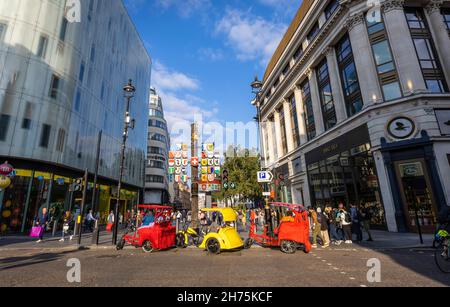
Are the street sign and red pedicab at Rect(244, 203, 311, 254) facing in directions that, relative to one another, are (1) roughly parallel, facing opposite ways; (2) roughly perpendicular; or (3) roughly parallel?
roughly perpendicular

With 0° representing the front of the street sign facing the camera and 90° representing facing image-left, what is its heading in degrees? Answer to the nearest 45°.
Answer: approximately 0°

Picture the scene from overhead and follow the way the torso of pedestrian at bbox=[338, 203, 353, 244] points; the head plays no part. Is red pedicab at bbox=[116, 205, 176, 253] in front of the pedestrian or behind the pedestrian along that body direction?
in front

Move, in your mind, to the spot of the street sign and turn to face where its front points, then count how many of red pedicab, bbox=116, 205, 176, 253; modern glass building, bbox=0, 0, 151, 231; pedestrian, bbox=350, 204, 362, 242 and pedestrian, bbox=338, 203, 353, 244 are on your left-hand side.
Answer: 2

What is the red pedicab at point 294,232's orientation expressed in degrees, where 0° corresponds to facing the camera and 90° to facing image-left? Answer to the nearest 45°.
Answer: approximately 90°
